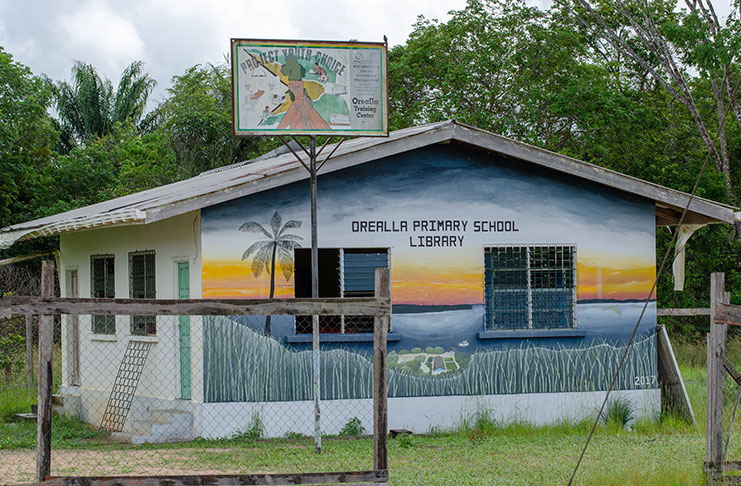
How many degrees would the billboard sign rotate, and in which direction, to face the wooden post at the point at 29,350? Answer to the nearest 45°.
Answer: approximately 135° to its right

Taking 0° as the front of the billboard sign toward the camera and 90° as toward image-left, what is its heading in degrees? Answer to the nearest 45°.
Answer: approximately 0°

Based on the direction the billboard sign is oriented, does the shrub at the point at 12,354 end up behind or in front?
behind

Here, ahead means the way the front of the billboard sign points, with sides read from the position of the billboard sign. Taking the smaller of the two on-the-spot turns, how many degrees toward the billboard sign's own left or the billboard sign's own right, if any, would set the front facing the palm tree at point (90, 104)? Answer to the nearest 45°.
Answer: approximately 180°

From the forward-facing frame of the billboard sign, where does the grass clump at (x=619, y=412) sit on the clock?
The grass clump is roughly at 8 o'clock from the billboard sign.

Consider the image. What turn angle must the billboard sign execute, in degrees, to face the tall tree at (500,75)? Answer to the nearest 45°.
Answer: approximately 180°
